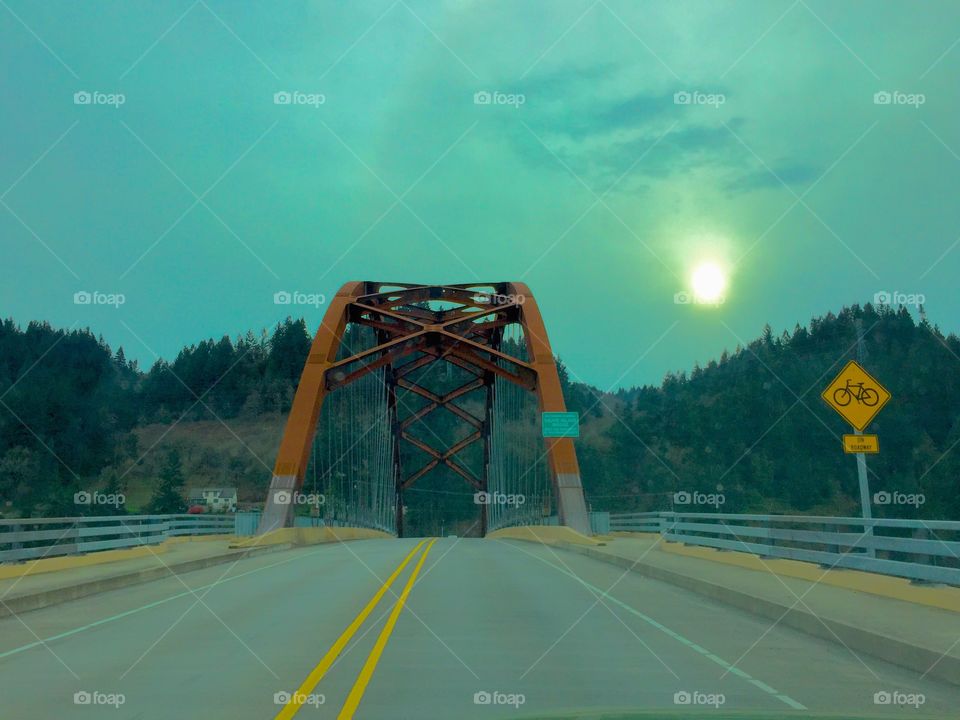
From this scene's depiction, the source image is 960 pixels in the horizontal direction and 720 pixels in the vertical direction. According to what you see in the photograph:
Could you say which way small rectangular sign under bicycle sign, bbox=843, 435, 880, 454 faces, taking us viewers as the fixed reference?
facing the viewer

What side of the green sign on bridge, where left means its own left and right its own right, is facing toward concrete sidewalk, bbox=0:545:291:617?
front

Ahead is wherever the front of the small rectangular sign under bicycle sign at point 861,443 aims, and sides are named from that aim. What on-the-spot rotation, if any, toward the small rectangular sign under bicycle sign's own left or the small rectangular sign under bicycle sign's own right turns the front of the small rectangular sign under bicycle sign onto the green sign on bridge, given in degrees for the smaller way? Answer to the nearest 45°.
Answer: approximately 135° to the small rectangular sign under bicycle sign's own right

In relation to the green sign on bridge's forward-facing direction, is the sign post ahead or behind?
ahead

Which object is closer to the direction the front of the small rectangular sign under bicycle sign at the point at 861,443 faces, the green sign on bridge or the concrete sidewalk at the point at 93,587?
the concrete sidewalk

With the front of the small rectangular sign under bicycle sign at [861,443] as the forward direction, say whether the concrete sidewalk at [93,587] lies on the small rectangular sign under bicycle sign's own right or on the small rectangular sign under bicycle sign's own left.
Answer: on the small rectangular sign under bicycle sign's own right

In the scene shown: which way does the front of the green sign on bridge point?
toward the camera

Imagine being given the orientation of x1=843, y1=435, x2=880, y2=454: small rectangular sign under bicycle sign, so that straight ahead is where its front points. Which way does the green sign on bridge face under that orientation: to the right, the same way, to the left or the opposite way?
the same way

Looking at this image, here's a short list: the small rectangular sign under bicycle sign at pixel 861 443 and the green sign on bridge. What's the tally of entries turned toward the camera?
2

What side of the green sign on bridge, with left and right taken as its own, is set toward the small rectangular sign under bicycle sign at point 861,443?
front
